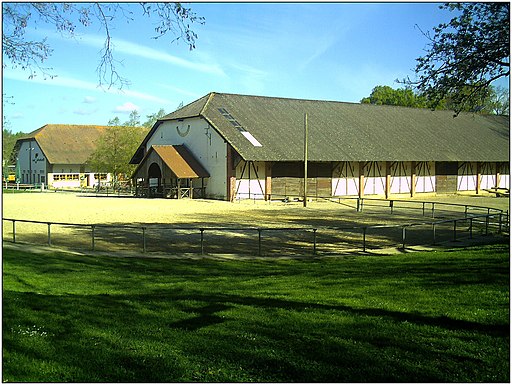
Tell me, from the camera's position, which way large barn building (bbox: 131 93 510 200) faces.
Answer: facing the viewer and to the left of the viewer

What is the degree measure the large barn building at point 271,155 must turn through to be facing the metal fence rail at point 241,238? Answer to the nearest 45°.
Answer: approximately 45° to its left
